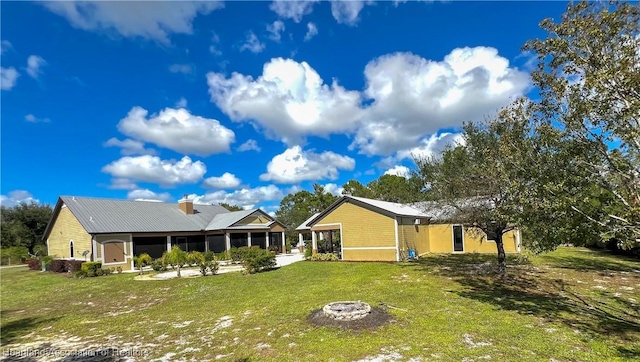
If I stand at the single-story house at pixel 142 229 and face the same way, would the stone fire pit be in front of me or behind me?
in front

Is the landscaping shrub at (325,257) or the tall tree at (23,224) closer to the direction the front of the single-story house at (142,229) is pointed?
the landscaping shrub

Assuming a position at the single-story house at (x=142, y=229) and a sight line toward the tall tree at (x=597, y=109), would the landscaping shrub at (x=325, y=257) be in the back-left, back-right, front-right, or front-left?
front-left

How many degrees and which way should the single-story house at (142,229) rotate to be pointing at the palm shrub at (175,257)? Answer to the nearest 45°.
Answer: approximately 45° to its right

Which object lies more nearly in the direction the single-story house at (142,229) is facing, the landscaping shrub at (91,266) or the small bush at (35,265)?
the landscaping shrub

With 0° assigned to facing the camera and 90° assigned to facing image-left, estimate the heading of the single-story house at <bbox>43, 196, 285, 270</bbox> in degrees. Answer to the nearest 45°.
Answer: approximately 315°

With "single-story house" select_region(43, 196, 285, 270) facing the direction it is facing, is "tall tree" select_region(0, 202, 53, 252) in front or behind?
behind
